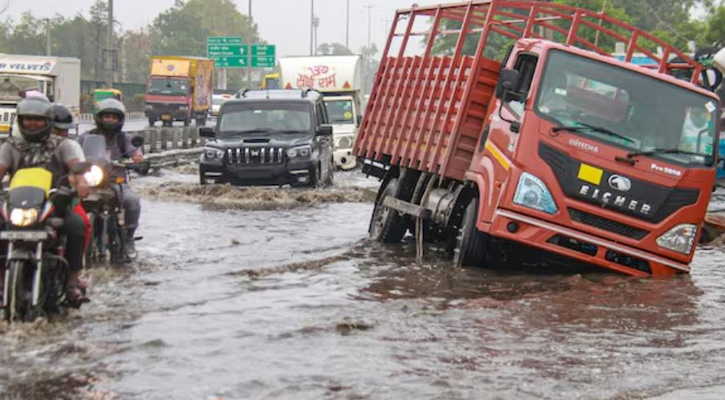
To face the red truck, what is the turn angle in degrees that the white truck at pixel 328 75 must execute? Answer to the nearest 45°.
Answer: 0° — it already faces it

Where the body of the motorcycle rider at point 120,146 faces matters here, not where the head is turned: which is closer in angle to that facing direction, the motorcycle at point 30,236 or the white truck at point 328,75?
the motorcycle

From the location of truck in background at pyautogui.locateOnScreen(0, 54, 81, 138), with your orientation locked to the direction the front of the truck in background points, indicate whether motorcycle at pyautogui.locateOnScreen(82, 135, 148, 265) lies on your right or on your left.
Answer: on your left

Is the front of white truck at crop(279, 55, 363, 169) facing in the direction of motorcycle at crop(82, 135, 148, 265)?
yes

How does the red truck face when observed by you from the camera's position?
facing the viewer and to the right of the viewer

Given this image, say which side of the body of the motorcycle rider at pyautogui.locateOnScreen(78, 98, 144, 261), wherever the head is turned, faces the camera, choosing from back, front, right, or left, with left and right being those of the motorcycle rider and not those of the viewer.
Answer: front

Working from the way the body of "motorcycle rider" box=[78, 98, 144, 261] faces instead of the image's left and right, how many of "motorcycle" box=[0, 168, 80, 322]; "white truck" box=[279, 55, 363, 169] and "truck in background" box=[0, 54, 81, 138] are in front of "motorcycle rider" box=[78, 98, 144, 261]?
1

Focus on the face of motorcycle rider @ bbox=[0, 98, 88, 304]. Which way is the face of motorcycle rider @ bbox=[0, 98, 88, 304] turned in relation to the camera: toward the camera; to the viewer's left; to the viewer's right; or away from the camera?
toward the camera

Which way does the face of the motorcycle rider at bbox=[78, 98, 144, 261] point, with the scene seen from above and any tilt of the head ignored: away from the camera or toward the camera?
toward the camera

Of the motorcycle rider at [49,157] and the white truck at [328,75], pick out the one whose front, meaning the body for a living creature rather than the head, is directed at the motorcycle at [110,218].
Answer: the white truck

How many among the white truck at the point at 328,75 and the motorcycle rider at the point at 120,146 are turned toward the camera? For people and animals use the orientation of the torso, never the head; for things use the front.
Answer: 2

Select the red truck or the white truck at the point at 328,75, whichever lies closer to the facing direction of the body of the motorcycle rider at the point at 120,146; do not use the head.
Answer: the red truck

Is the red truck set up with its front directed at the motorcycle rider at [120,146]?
no

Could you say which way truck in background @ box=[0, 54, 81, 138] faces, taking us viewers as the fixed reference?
facing the viewer and to the left of the viewer

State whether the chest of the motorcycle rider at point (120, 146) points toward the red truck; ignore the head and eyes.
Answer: no

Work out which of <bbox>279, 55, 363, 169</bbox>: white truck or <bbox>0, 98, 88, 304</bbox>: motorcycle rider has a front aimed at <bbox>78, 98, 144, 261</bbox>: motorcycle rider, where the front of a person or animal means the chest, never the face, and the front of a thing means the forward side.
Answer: the white truck

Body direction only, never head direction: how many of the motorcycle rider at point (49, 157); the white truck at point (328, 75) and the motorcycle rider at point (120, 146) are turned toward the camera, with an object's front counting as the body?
3
